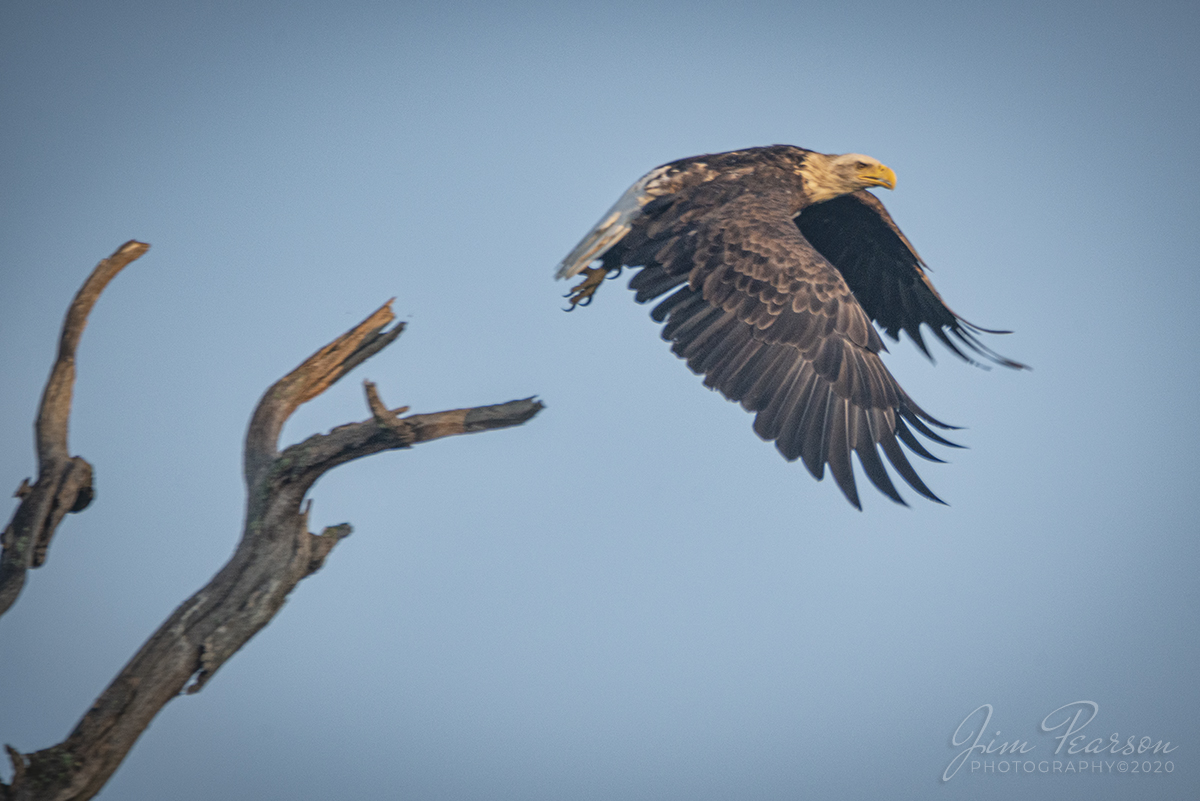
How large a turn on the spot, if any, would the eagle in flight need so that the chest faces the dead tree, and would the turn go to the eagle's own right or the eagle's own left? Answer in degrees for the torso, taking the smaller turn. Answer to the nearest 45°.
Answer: approximately 135° to the eagle's own right

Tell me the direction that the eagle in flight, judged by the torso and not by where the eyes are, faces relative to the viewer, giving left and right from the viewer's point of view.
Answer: facing to the right of the viewer
